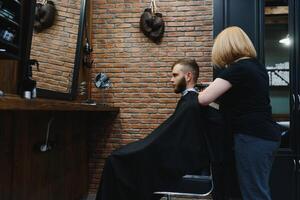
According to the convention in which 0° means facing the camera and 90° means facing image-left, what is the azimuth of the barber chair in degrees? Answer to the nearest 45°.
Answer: approximately 90°

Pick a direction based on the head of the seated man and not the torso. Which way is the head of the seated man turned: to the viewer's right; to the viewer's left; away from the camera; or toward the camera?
to the viewer's left

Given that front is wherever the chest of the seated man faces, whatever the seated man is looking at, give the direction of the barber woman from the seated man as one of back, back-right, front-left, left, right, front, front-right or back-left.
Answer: back

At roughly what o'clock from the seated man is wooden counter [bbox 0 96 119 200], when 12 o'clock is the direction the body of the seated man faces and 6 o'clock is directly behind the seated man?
The wooden counter is roughly at 1 o'clock from the seated man.

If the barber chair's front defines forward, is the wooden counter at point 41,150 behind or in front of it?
in front

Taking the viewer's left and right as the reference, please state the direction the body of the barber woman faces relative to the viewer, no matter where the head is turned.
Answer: facing away from the viewer and to the left of the viewer

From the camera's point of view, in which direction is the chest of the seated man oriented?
to the viewer's left

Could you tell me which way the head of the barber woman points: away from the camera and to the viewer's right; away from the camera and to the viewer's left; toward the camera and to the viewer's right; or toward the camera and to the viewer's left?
away from the camera and to the viewer's left

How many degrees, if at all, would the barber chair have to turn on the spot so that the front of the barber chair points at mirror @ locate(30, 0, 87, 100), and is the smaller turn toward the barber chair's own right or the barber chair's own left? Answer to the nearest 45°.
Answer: approximately 45° to the barber chair's own right
